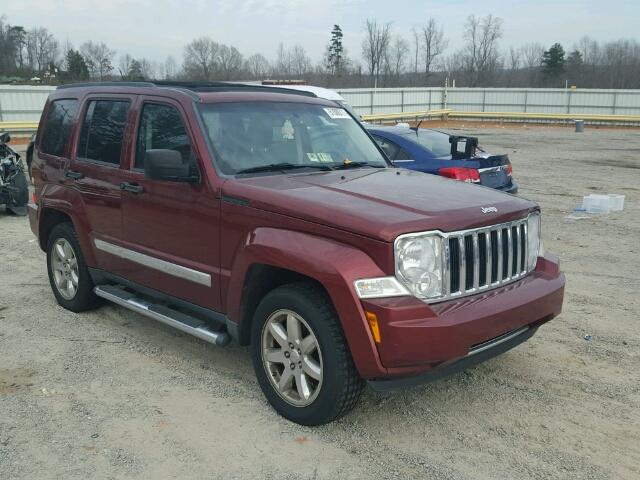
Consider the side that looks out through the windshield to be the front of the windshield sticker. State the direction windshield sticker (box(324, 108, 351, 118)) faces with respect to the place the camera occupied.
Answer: facing the viewer and to the right of the viewer

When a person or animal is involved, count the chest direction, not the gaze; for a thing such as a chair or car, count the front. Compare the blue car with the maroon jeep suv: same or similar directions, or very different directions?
very different directions

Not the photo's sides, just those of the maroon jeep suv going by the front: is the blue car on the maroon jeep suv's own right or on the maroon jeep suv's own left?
on the maroon jeep suv's own left

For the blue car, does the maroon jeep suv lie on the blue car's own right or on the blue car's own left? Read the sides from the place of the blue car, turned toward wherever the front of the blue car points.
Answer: on the blue car's own left

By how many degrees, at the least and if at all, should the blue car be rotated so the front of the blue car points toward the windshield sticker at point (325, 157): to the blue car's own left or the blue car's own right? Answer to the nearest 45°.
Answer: approximately 135° to the blue car's own left

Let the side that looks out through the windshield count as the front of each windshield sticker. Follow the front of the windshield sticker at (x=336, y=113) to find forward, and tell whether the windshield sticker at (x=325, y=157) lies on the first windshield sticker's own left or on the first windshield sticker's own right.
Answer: on the first windshield sticker's own right

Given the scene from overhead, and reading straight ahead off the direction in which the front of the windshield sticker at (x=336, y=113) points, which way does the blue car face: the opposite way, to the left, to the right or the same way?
the opposite way

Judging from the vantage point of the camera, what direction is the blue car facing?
facing away from the viewer and to the left of the viewer
